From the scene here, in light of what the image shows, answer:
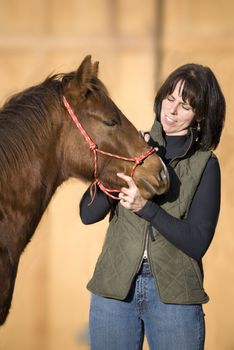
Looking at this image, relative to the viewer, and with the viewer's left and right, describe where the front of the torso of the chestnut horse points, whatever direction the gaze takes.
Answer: facing to the right of the viewer
